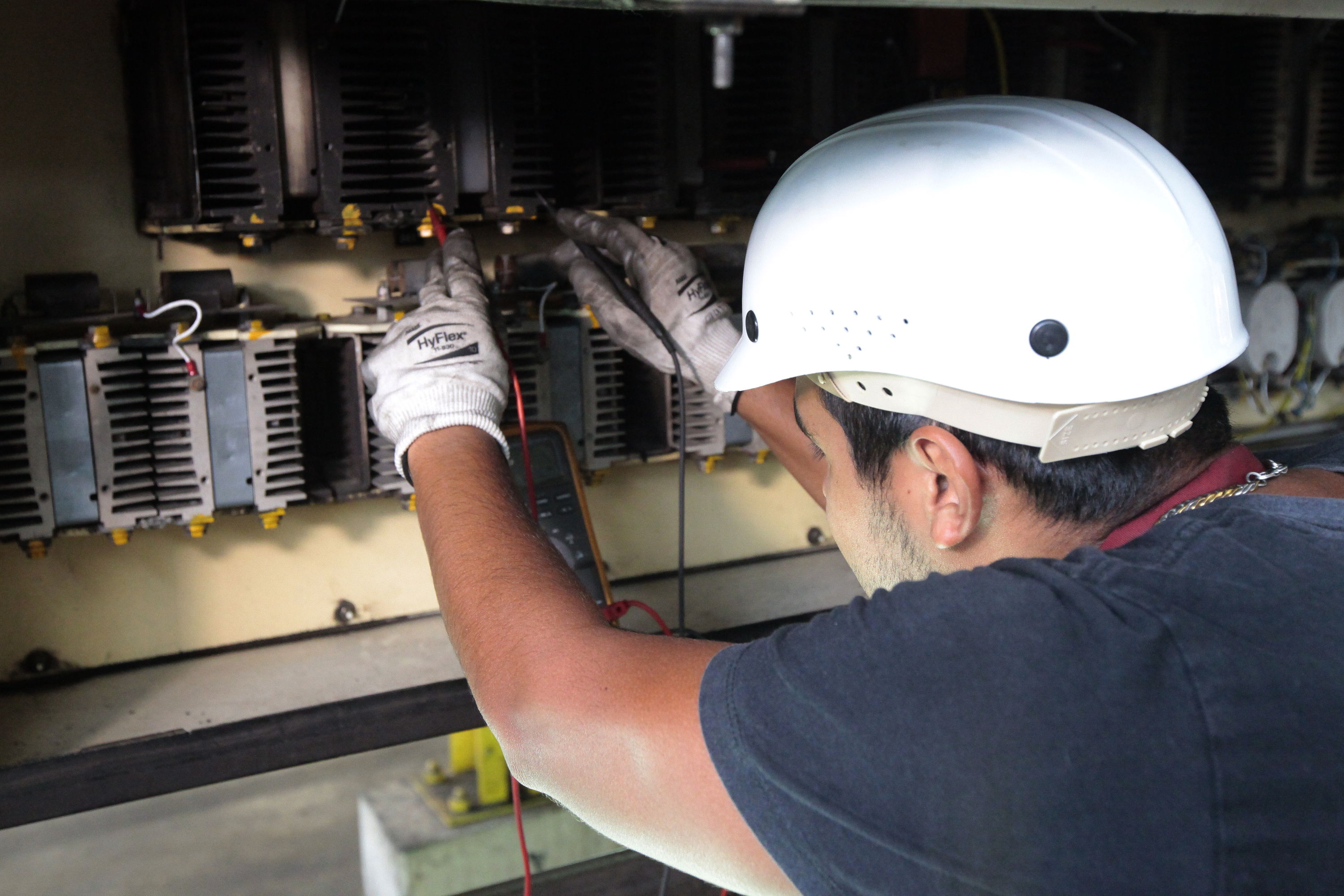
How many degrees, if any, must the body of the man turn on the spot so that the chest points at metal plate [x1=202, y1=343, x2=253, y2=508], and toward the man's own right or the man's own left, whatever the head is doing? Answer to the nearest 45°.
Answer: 0° — they already face it

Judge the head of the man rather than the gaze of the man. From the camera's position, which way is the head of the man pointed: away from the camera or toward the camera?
away from the camera

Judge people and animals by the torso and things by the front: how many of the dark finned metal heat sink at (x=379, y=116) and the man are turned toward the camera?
1

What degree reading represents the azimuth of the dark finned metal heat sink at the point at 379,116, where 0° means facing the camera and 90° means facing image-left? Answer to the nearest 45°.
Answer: approximately 0°

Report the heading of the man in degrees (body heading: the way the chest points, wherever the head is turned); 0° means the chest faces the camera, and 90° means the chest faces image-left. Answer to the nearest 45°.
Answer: approximately 135°

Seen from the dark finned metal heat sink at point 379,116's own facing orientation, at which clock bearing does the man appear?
The man is roughly at 11 o'clock from the dark finned metal heat sink.

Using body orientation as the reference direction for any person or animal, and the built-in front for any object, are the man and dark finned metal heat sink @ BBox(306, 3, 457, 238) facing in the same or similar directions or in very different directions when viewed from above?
very different directions
